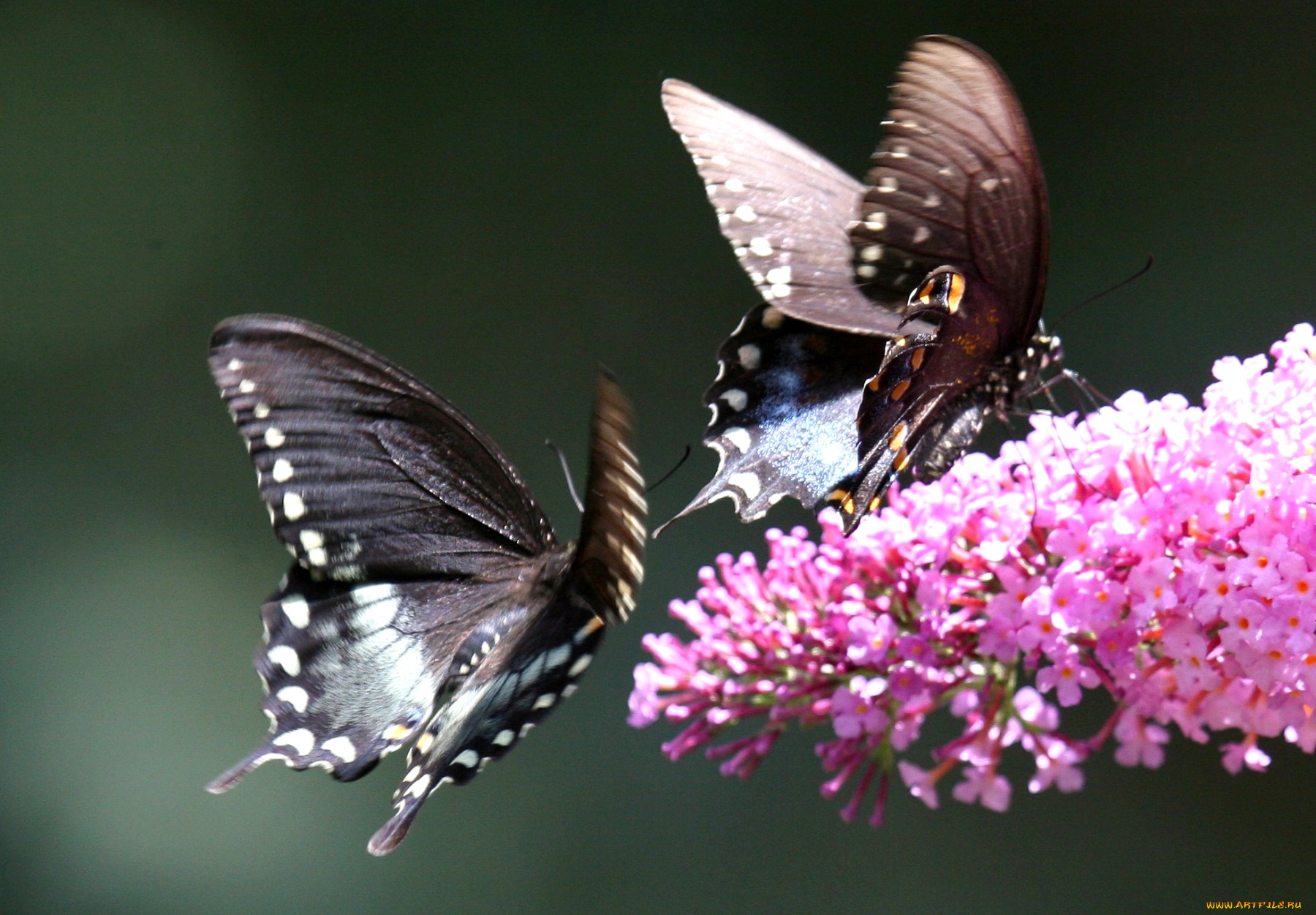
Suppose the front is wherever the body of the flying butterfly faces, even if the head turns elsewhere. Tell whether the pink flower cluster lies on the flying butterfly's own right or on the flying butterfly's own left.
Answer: on the flying butterfly's own right

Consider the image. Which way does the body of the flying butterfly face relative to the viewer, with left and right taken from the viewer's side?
facing away from the viewer and to the right of the viewer
